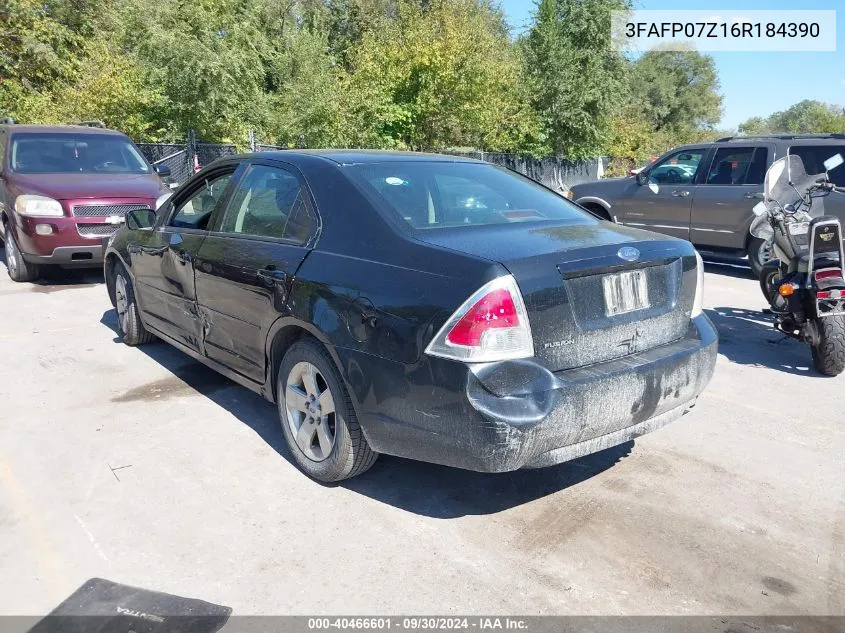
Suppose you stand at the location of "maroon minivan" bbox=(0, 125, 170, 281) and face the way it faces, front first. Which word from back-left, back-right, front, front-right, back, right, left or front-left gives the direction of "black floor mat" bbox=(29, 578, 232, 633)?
front-right

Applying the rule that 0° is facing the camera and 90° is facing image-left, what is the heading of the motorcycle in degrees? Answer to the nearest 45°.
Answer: approximately 135°

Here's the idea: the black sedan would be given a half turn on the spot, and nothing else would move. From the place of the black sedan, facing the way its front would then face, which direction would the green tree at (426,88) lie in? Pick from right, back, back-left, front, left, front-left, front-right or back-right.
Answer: back-left

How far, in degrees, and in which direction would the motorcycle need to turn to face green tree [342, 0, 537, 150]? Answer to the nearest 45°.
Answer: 0° — it already faces it

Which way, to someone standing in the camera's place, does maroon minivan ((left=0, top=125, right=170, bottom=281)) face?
facing the viewer and to the right of the viewer

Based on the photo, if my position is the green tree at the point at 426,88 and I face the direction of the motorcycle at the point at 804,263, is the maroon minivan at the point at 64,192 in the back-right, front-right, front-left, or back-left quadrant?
front-right

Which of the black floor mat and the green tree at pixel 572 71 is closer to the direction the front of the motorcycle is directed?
the green tree

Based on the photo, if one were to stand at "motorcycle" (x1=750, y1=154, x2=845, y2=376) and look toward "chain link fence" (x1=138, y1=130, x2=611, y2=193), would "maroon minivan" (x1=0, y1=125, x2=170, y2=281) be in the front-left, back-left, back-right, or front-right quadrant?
front-left

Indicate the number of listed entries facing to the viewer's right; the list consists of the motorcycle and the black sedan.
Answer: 0

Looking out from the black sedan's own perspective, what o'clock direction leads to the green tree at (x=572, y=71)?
The green tree is roughly at 2 o'clock from the black sedan.

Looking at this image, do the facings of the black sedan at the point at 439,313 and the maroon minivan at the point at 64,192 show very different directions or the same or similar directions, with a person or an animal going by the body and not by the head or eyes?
very different directions

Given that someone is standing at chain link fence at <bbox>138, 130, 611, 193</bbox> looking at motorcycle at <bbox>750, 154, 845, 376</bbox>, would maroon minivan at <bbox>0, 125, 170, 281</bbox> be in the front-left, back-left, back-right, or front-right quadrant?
front-right

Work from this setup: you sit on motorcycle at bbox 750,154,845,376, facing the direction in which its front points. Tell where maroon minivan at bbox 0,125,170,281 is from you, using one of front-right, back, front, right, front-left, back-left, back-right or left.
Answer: front-left

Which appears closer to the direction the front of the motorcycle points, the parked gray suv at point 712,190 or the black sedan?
the parked gray suv

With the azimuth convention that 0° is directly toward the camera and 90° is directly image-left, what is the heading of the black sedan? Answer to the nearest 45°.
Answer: approximately 135°
